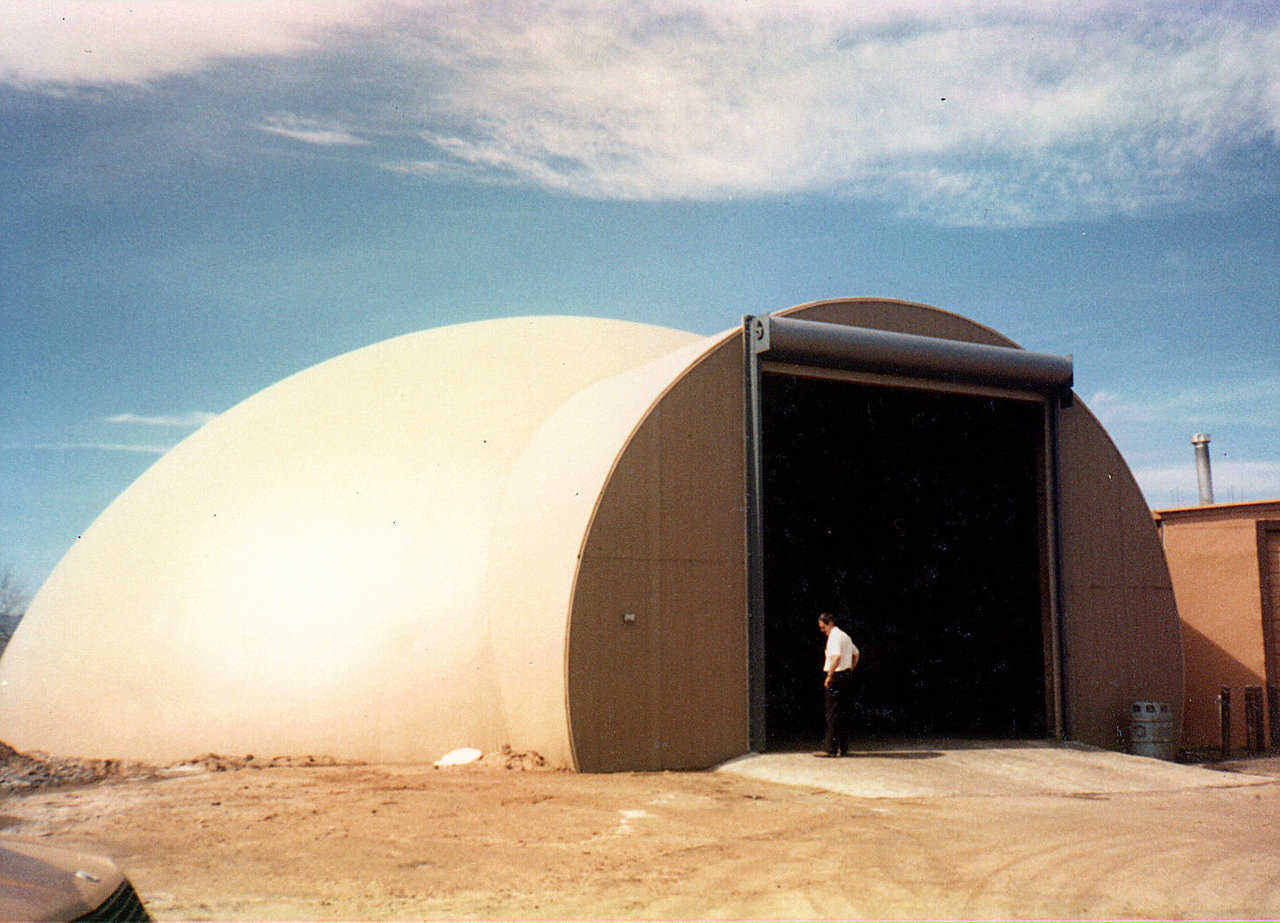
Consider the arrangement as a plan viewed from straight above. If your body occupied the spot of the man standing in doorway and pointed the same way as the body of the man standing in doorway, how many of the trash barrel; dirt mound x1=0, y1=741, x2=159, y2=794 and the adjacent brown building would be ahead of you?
1

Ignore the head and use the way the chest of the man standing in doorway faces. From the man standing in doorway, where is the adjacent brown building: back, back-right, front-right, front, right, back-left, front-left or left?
back-right

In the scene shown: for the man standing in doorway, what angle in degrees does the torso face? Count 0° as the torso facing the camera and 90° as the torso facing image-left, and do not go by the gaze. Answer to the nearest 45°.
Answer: approximately 90°

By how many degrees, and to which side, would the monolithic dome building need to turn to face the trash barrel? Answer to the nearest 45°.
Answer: approximately 45° to its left

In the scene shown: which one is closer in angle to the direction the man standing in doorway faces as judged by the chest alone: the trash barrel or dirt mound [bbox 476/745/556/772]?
the dirt mound

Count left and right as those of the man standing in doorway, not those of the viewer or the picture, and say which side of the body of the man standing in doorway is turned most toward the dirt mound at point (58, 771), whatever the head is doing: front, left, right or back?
front

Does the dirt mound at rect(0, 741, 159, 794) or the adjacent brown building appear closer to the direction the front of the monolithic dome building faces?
the adjacent brown building

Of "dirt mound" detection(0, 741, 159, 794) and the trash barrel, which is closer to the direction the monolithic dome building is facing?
the trash barrel

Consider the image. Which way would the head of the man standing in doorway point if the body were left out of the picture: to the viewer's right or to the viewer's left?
to the viewer's left

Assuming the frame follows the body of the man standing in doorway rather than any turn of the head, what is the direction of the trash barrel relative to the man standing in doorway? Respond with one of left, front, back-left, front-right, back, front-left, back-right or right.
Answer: back-right

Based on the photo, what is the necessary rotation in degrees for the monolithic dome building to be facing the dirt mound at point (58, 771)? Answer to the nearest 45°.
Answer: approximately 135° to its right

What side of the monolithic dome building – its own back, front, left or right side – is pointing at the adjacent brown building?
left
